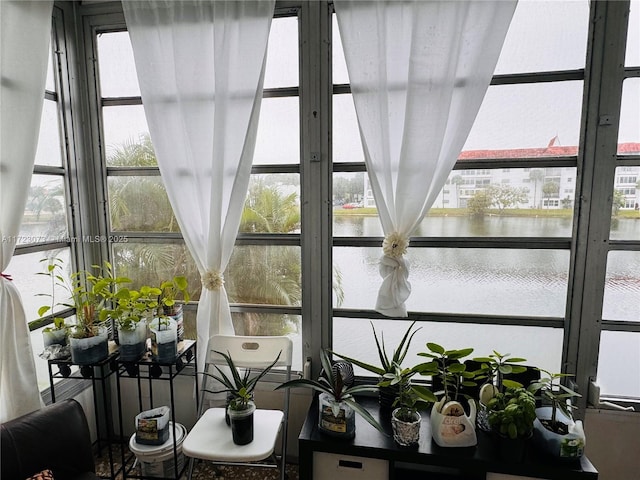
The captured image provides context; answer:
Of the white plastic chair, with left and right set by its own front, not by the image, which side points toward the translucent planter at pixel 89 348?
right

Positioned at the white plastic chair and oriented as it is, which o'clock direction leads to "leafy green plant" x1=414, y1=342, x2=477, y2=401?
The leafy green plant is roughly at 10 o'clock from the white plastic chair.

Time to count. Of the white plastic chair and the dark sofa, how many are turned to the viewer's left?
0

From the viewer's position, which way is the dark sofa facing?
facing the viewer and to the right of the viewer

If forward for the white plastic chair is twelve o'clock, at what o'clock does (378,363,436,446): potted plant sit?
The potted plant is roughly at 10 o'clock from the white plastic chair.

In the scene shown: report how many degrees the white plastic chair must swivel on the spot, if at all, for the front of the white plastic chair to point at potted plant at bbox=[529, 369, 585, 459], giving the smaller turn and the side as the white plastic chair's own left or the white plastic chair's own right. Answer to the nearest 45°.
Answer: approximately 45° to the white plastic chair's own left

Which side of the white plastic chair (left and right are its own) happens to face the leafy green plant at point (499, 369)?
left

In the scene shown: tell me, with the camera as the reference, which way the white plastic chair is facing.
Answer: facing the viewer

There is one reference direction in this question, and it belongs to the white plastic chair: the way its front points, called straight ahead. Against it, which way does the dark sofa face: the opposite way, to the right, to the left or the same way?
to the left
